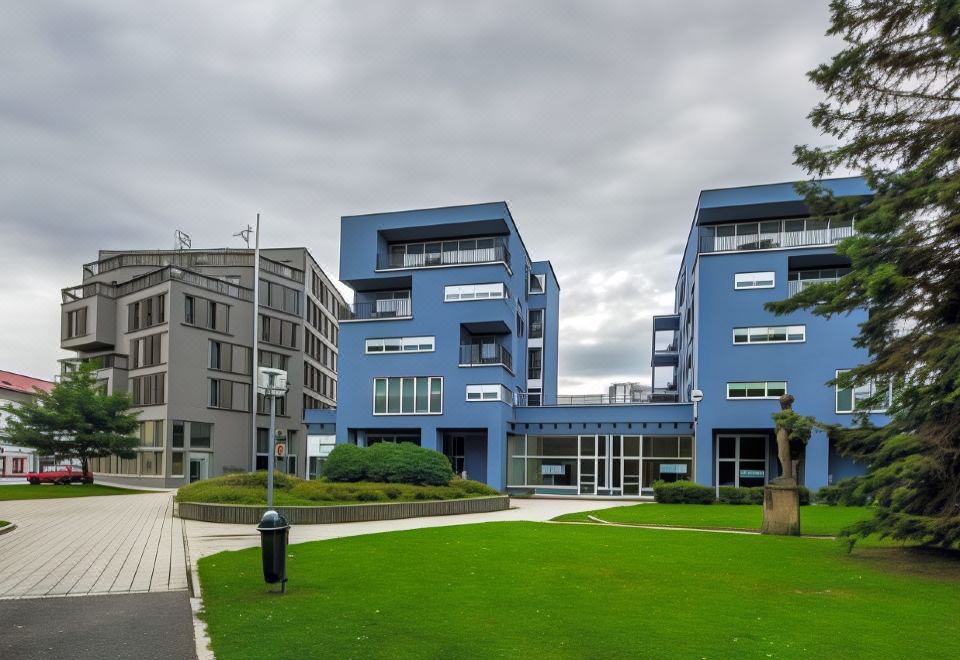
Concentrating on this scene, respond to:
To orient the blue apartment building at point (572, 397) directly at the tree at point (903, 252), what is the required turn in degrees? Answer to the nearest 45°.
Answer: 0° — it already faces it

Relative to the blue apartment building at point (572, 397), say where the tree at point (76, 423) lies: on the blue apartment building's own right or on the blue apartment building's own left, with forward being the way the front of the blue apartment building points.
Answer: on the blue apartment building's own right

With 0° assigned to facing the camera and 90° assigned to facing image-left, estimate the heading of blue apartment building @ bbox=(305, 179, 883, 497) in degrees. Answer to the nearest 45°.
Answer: approximately 0°

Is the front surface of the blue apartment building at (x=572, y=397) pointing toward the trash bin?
yes

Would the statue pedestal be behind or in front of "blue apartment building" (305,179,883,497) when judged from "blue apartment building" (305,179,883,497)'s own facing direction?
in front

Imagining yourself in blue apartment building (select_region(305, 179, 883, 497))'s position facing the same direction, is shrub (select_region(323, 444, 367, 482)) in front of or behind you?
in front

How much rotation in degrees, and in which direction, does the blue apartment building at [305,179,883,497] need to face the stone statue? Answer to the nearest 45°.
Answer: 0° — it already faces it

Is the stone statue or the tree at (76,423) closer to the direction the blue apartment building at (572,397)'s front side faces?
the stone statue
